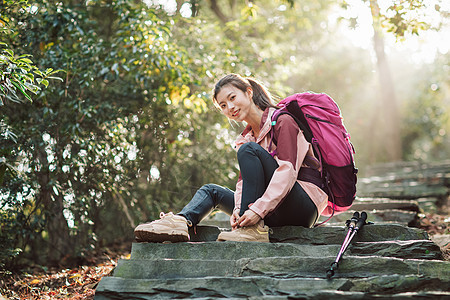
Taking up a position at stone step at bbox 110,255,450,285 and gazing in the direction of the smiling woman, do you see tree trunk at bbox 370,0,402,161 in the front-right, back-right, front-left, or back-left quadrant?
front-right

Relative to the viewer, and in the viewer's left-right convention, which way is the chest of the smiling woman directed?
facing to the left of the viewer

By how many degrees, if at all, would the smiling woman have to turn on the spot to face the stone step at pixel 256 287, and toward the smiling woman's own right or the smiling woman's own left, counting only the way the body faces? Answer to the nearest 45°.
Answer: approximately 90° to the smiling woman's own left

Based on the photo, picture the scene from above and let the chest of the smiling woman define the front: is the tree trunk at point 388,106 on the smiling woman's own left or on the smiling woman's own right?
on the smiling woman's own right
